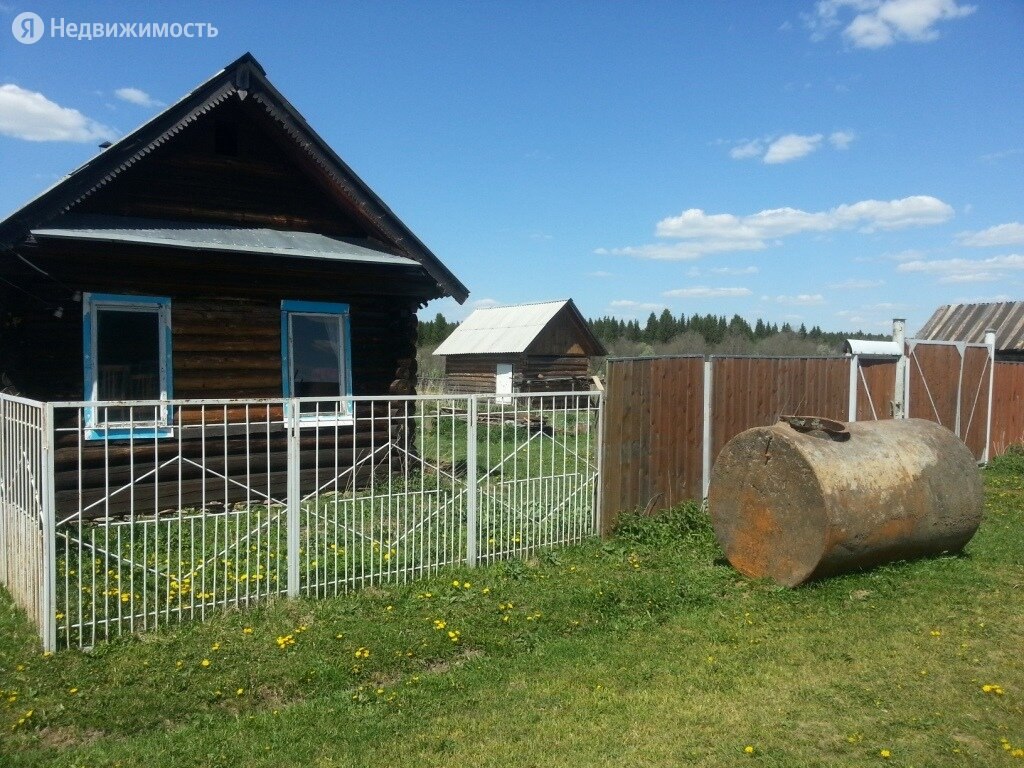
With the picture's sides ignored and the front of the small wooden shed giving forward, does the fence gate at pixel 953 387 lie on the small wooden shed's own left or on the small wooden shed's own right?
on the small wooden shed's own left

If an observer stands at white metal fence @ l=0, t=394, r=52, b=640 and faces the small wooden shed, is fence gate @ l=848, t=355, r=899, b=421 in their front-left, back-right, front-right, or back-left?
front-right

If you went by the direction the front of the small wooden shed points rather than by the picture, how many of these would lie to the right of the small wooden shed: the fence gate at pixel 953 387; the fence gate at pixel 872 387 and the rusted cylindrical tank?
0

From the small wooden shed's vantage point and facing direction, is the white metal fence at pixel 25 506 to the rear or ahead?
ahead

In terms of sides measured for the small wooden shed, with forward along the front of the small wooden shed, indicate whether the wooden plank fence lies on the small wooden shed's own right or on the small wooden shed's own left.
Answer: on the small wooden shed's own left

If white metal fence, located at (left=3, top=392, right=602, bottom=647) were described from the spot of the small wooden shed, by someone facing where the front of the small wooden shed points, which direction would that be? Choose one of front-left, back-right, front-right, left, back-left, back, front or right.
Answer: front-left

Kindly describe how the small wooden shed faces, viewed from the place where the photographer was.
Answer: facing the viewer and to the left of the viewer

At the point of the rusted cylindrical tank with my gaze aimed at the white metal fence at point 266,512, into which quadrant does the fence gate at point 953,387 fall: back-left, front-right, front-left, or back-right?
back-right

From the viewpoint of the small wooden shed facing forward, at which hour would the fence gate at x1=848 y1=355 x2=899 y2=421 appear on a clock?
The fence gate is roughly at 10 o'clock from the small wooden shed.

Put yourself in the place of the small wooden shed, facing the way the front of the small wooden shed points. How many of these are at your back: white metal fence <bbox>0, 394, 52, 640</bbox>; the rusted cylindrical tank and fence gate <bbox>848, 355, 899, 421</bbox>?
0

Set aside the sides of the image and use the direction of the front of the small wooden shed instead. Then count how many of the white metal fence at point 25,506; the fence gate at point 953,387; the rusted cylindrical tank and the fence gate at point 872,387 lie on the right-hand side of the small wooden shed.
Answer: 0
